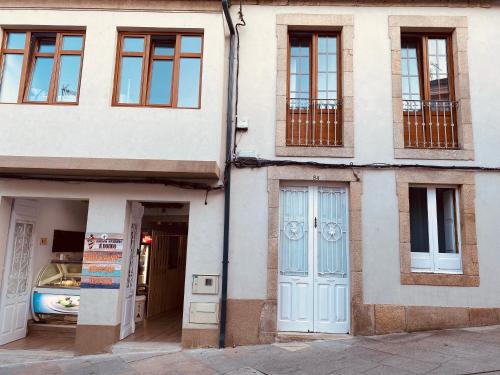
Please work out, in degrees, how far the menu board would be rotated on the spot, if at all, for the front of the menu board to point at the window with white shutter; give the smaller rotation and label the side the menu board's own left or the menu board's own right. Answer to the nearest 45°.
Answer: approximately 90° to the menu board's own left

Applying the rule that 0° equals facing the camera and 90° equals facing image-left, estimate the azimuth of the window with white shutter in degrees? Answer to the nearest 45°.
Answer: approximately 0°

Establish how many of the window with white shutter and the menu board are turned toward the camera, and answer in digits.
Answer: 2

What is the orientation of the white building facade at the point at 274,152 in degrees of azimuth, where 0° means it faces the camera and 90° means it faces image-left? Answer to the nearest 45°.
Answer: approximately 0°

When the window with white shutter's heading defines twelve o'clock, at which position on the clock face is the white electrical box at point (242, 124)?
The white electrical box is roughly at 2 o'clock from the window with white shutter.

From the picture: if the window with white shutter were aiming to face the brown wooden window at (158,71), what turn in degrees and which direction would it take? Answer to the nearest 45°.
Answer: approximately 45° to its right

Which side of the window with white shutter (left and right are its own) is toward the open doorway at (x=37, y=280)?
right

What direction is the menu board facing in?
toward the camera
